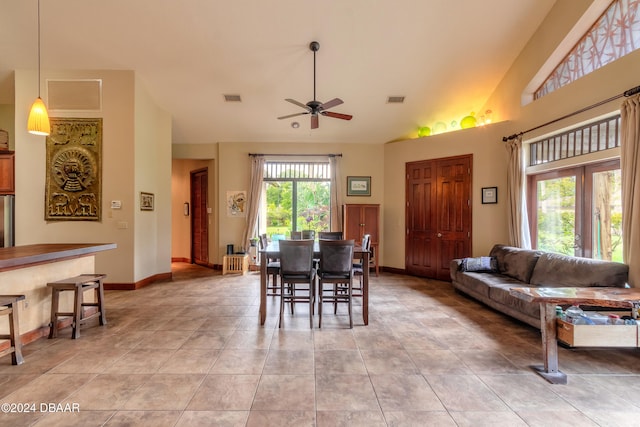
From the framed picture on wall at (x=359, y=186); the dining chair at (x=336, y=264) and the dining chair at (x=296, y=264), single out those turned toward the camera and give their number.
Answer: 1

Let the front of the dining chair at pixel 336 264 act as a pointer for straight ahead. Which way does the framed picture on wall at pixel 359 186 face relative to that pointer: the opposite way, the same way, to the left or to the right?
the opposite way

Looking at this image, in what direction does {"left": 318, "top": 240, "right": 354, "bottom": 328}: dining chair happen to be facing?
away from the camera

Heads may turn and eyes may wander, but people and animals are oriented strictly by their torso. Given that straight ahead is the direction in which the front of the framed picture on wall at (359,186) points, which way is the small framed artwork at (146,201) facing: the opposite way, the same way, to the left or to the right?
to the left

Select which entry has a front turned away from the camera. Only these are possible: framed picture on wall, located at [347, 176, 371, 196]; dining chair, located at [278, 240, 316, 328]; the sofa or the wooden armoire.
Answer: the dining chair

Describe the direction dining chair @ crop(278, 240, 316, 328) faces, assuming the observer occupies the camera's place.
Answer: facing away from the viewer

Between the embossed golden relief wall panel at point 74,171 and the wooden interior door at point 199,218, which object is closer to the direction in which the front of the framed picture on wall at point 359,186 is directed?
the embossed golden relief wall panel

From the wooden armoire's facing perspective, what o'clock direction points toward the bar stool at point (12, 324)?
The bar stool is roughly at 1 o'clock from the wooden armoire.

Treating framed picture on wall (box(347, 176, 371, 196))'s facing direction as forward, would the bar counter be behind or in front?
in front

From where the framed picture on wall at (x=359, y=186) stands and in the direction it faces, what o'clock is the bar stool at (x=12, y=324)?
The bar stool is roughly at 1 o'clock from the framed picture on wall.

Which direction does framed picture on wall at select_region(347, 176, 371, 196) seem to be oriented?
toward the camera

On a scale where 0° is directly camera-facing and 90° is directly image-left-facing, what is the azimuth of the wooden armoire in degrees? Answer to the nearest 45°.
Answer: approximately 0°

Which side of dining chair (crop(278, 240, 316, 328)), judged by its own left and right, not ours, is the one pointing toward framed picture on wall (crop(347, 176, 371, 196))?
front

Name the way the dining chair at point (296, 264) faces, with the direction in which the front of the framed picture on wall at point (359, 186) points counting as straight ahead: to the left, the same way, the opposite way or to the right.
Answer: the opposite way

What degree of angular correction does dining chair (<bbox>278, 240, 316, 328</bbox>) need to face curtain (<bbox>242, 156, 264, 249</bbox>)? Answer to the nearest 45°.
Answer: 0° — it already faces it

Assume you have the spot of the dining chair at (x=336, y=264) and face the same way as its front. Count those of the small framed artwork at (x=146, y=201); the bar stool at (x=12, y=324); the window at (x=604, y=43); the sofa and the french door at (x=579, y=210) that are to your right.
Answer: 3

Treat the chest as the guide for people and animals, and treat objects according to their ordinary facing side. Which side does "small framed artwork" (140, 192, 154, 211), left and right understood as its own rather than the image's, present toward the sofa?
front
